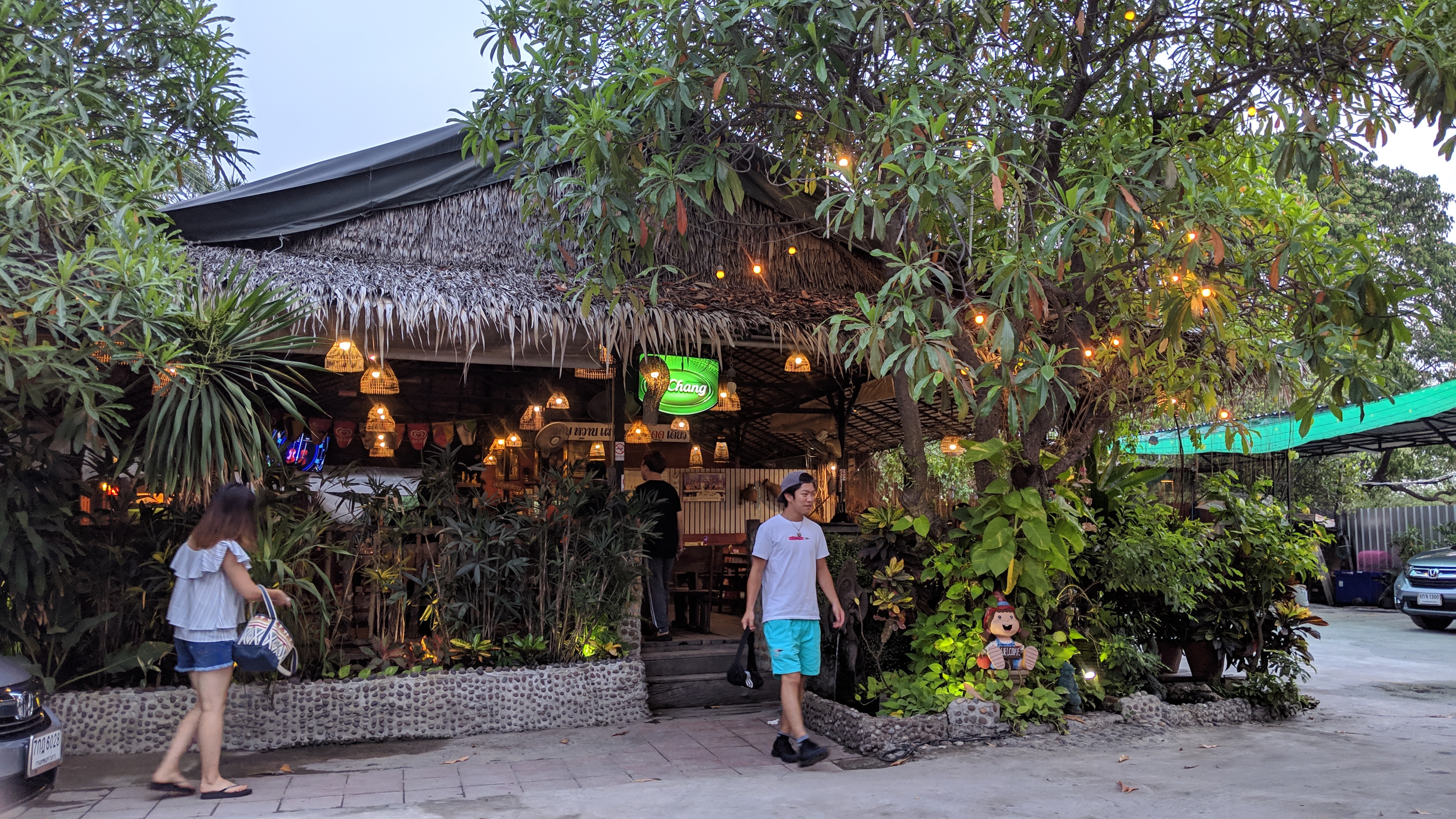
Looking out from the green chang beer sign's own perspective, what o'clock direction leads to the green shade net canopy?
The green shade net canopy is roughly at 8 o'clock from the green chang beer sign.

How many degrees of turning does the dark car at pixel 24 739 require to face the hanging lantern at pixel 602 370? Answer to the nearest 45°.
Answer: approximately 90° to its left

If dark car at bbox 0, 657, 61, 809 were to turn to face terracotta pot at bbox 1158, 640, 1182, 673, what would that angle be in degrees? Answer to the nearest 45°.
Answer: approximately 45° to its left

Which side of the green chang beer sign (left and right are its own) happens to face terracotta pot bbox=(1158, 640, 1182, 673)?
left

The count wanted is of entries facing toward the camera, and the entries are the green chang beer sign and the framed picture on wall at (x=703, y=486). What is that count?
2

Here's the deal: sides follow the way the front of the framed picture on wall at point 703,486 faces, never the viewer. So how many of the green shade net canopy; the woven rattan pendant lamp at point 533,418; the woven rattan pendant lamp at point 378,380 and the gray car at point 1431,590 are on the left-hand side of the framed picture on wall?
2

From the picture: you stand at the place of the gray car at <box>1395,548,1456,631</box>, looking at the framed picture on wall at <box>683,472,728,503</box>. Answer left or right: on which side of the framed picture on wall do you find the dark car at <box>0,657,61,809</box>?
left

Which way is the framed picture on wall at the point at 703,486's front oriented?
toward the camera

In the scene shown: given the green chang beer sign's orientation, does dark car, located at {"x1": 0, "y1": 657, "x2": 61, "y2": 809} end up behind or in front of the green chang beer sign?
in front

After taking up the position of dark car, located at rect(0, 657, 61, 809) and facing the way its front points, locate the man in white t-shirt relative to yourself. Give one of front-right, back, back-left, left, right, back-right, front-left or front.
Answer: front-left

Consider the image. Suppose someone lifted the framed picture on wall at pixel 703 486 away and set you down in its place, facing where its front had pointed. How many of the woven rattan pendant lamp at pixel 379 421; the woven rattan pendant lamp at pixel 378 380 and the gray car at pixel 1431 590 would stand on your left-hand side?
1

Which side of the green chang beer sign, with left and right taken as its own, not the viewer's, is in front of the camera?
front

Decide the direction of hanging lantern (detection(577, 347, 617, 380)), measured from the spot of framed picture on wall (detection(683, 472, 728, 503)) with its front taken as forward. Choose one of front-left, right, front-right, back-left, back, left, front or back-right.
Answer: front

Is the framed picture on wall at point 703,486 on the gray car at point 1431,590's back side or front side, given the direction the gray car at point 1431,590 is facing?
on the front side

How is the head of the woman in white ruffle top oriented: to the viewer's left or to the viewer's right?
to the viewer's right

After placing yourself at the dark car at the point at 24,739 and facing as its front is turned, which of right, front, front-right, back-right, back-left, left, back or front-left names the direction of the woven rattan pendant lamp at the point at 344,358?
left
